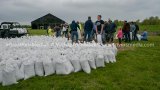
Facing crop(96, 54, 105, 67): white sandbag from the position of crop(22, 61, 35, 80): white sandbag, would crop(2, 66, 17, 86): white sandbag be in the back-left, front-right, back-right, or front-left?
back-right

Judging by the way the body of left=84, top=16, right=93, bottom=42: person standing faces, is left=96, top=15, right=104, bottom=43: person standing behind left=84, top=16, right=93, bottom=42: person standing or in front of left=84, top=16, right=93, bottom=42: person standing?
behind

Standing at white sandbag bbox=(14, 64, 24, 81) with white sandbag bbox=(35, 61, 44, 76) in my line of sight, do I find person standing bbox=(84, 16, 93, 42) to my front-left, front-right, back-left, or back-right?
front-left
